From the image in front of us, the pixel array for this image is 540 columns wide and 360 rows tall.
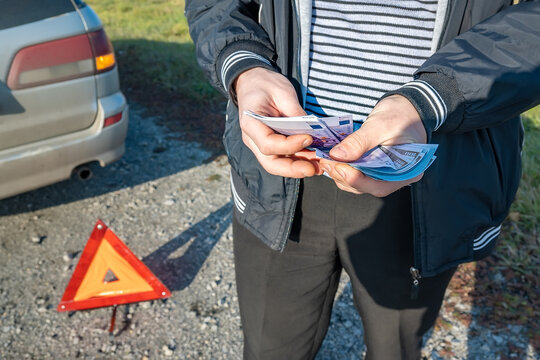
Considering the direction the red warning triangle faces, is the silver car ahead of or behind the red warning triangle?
behind

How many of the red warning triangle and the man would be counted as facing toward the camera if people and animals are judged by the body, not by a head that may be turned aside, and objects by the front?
2

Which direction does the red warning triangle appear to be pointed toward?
toward the camera
